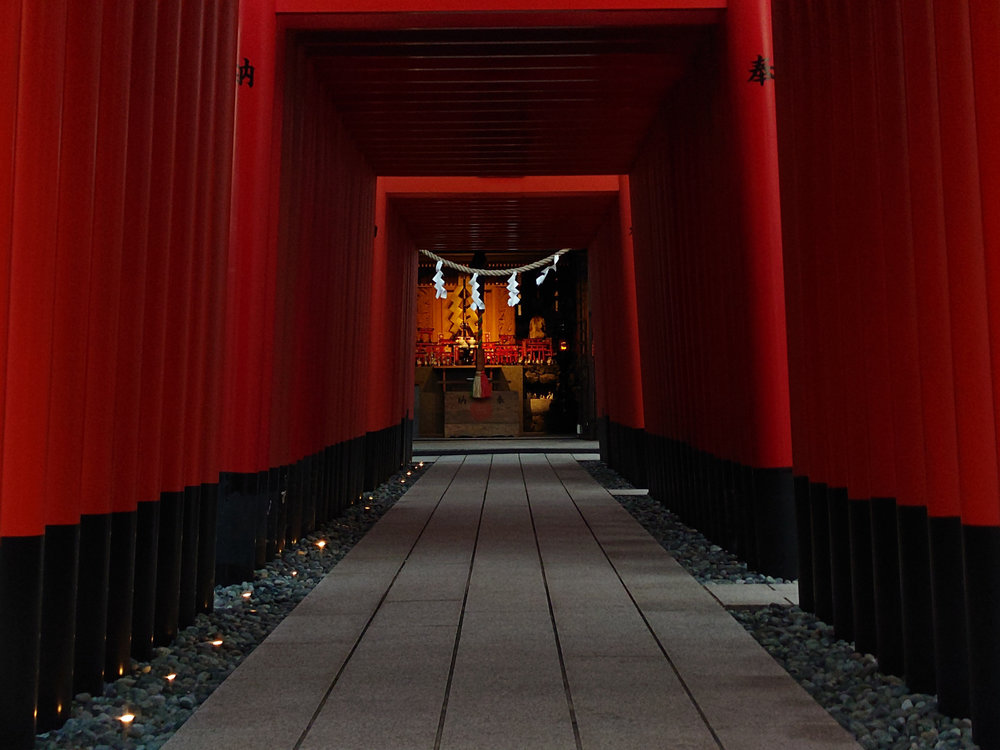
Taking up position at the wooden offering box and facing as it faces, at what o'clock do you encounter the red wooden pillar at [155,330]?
The red wooden pillar is roughly at 12 o'clock from the wooden offering box.

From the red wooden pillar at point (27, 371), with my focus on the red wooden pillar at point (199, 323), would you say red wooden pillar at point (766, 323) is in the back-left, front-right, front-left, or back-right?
front-right

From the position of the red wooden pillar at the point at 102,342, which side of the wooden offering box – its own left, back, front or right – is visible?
front

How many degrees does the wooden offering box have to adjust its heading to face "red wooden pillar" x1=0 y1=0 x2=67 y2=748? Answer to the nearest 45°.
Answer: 0° — it already faces it

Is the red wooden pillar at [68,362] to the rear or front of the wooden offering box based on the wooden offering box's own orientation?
to the front

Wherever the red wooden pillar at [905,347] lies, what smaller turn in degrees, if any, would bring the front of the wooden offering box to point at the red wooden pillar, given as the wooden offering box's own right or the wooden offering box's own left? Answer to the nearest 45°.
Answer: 0° — it already faces it

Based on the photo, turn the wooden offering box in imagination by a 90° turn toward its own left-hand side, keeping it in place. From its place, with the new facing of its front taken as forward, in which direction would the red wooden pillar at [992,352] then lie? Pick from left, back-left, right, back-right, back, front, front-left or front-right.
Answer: right

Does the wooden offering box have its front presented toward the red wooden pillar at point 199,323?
yes

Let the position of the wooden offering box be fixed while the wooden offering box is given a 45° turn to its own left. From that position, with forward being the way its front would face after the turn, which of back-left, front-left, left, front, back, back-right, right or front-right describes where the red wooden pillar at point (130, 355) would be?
front-right

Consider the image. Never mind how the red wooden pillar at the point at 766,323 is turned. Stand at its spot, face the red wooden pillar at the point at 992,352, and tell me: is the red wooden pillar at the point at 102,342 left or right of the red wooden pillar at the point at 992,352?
right

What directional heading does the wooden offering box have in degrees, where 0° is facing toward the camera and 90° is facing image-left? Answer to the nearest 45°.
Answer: approximately 0°

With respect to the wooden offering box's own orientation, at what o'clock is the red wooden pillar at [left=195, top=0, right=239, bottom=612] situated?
The red wooden pillar is roughly at 12 o'clock from the wooden offering box.

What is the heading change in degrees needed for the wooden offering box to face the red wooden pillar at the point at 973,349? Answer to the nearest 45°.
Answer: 0° — it already faces it

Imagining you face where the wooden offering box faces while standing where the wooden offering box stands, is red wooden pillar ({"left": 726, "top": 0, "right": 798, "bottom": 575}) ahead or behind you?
ahead

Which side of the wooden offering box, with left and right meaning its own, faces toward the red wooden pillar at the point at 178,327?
front

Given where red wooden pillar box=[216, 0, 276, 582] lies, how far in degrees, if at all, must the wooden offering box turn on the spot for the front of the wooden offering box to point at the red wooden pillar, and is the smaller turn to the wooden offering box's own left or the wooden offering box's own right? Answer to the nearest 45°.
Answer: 0° — it already faces it
